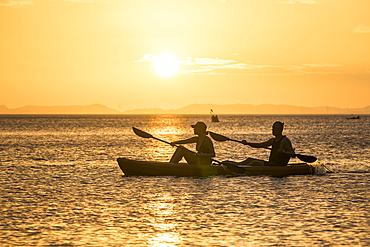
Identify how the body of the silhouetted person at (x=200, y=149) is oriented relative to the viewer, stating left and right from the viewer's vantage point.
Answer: facing to the left of the viewer

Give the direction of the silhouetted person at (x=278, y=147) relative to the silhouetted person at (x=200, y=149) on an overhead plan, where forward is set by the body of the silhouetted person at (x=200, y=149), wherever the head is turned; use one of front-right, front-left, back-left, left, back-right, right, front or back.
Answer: back
